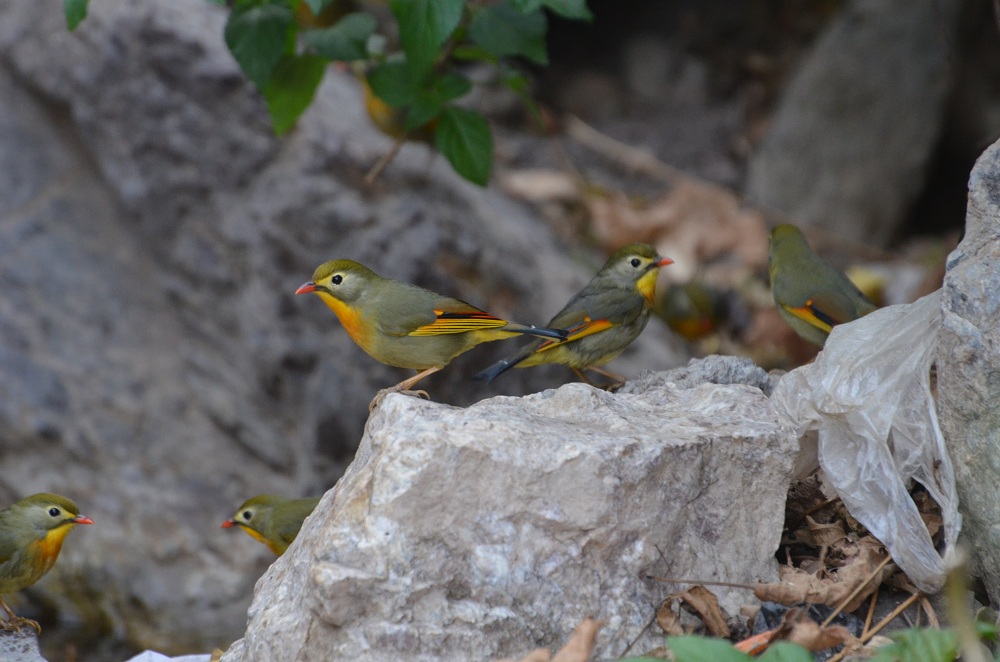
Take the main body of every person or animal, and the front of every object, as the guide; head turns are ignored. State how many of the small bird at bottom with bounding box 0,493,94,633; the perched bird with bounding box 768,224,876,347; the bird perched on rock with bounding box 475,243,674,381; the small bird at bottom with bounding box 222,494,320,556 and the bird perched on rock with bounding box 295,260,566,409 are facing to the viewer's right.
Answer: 2

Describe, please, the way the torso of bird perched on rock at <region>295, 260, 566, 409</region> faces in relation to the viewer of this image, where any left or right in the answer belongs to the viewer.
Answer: facing to the left of the viewer

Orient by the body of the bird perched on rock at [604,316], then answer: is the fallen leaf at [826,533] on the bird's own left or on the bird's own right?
on the bird's own right

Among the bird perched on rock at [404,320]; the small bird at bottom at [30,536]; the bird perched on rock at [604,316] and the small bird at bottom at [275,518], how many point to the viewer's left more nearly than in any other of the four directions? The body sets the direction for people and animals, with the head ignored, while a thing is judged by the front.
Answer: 2

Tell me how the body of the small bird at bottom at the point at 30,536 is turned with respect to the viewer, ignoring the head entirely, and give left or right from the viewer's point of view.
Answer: facing to the right of the viewer

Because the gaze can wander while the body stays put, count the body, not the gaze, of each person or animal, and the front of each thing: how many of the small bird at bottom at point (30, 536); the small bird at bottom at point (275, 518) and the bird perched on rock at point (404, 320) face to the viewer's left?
2

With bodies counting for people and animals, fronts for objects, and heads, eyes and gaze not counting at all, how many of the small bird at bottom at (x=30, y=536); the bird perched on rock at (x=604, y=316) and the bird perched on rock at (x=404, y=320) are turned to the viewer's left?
1

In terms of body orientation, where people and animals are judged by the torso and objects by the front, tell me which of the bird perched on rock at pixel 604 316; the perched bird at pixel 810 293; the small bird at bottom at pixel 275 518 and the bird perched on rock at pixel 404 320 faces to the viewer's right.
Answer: the bird perched on rock at pixel 604 316

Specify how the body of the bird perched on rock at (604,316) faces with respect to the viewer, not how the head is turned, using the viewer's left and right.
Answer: facing to the right of the viewer

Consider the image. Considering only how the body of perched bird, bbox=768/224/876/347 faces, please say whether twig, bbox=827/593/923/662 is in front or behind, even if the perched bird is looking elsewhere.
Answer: behind

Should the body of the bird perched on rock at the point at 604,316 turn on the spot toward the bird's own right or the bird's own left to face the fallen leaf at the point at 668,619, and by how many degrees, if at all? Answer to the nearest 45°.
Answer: approximately 90° to the bird's own right

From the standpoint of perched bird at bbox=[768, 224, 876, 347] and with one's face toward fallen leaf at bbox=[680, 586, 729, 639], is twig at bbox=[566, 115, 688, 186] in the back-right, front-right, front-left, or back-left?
back-right
